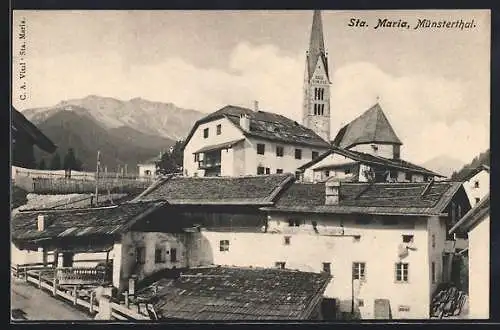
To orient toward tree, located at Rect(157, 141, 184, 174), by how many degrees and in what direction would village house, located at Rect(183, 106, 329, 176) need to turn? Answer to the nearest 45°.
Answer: approximately 45° to its right

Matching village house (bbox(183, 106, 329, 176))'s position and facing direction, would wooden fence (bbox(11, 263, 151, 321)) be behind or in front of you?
in front

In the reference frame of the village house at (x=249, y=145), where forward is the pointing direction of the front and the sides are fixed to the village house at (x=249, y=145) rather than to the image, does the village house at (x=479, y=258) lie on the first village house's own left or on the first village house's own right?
on the first village house's own left

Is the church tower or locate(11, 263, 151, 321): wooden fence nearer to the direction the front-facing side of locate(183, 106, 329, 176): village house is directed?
the wooden fence

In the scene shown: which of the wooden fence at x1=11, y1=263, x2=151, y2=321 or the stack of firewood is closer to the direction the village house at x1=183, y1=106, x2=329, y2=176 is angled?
the wooden fence

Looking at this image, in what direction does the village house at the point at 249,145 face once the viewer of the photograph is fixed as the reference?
facing the viewer and to the left of the viewer

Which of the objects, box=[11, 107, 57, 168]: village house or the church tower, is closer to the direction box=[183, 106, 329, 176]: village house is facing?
the village house
